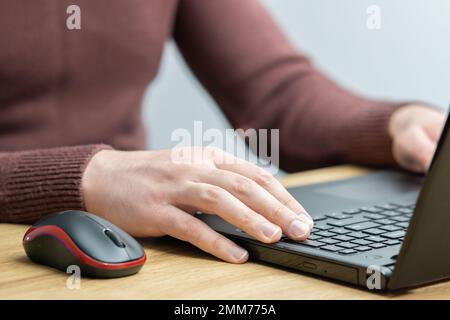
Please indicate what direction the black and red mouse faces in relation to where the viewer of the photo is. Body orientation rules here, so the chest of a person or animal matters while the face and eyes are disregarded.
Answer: facing the viewer and to the right of the viewer

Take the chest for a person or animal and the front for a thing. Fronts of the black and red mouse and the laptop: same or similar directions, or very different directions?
very different directions

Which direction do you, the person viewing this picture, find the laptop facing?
facing away from the viewer and to the left of the viewer
